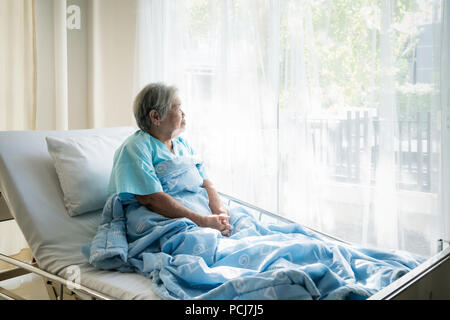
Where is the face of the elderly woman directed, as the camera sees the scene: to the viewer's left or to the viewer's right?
to the viewer's right

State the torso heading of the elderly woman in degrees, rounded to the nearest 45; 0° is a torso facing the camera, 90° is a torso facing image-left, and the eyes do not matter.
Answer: approximately 315°

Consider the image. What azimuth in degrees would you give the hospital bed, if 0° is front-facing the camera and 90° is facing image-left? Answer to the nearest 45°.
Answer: approximately 315°
